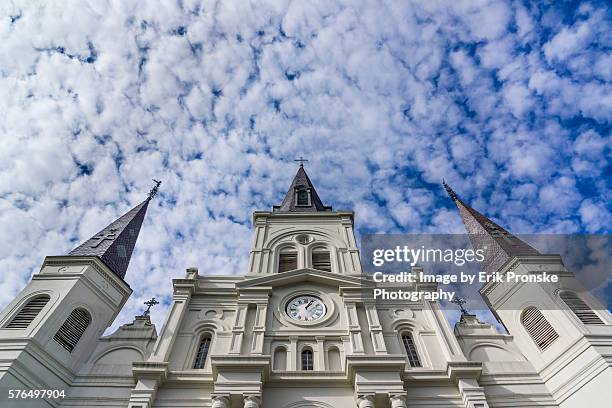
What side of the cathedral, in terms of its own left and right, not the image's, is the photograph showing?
front
